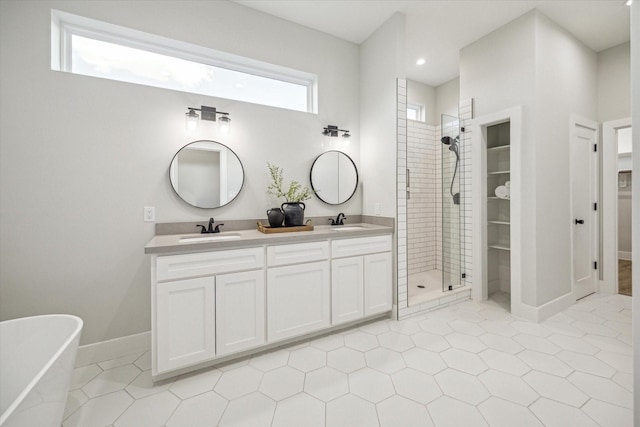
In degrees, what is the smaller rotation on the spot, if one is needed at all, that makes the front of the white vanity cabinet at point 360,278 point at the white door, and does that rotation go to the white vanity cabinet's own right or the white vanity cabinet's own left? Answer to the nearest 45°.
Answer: approximately 90° to the white vanity cabinet's own left

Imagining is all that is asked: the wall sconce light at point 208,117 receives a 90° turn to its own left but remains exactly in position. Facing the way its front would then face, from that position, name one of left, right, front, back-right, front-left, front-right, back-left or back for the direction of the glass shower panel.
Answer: front-right

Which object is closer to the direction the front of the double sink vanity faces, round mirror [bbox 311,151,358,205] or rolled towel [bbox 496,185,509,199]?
the rolled towel

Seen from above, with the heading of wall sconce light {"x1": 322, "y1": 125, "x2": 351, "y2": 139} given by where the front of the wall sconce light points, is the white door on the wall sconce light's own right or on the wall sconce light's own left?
on the wall sconce light's own left

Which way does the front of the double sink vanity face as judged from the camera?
facing the viewer and to the right of the viewer

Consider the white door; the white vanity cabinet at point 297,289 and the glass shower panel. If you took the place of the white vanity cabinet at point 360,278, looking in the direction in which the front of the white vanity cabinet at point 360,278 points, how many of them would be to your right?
1

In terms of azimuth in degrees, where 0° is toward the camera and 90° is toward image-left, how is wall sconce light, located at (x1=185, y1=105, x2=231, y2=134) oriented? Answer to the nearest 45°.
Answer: approximately 315°

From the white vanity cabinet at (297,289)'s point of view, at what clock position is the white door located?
The white door is roughly at 10 o'clock from the white vanity cabinet.
